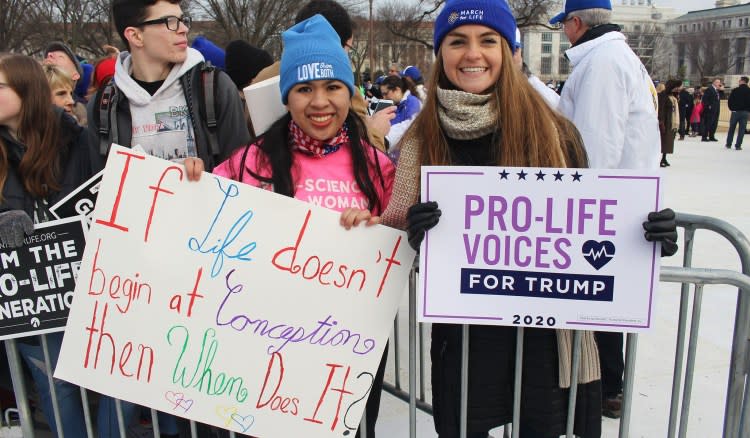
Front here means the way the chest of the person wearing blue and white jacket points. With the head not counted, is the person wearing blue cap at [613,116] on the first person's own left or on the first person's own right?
on the first person's own left

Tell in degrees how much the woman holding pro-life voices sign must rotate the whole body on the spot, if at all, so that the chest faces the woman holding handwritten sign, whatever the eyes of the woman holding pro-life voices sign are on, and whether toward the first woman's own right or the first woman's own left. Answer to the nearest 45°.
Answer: approximately 90° to the first woman's own right

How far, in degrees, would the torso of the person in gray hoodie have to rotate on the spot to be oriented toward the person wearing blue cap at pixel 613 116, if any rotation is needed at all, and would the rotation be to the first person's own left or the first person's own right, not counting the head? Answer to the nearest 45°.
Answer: approximately 90° to the first person's own left

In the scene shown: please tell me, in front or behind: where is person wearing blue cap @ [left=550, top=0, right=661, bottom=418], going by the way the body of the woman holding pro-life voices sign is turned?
behind

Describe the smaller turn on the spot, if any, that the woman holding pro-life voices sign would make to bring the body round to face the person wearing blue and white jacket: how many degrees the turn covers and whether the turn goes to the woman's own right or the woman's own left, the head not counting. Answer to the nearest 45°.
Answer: approximately 180°

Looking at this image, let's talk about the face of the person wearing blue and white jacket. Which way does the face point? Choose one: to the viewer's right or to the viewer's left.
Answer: to the viewer's left
